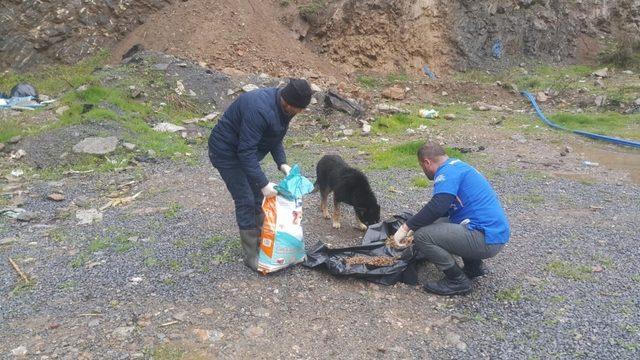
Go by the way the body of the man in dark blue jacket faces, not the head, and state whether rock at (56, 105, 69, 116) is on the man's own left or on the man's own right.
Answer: on the man's own left

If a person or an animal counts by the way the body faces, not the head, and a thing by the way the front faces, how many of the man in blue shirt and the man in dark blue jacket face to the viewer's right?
1

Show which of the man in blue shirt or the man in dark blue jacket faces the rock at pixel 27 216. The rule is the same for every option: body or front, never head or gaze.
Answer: the man in blue shirt

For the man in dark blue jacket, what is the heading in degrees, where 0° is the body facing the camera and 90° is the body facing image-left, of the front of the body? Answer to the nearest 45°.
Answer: approximately 270°

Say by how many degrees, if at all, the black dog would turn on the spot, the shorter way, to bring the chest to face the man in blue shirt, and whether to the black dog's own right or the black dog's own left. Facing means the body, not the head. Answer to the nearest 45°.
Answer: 0° — it already faces them

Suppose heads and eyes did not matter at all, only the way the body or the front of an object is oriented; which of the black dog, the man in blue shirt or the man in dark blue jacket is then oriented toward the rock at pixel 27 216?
the man in blue shirt

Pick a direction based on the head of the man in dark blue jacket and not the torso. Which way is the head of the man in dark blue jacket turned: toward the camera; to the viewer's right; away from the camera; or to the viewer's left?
to the viewer's right

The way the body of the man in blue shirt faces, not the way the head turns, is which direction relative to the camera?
to the viewer's left

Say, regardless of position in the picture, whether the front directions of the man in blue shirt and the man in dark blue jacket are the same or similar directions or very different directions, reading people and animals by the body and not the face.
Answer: very different directions

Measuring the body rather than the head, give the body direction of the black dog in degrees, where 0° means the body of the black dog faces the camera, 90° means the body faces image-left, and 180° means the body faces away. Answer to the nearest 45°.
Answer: approximately 315°

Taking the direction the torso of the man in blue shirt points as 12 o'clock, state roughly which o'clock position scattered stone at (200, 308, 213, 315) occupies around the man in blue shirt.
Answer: The scattered stone is roughly at 11 o'clock from the man in blue shirt.
